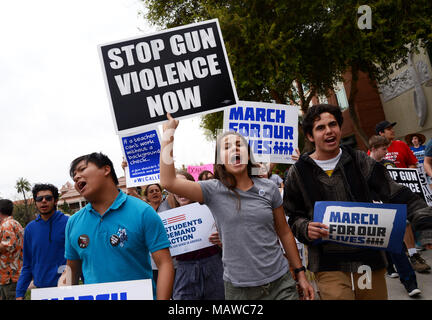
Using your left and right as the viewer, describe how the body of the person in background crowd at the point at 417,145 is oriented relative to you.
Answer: facing the viewer and to the left of the viewer

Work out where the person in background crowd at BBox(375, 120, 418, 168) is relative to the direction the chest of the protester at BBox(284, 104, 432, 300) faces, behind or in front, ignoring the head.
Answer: behind

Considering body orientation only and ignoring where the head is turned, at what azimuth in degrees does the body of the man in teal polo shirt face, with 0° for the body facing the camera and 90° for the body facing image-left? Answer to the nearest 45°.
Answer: approximately 45°

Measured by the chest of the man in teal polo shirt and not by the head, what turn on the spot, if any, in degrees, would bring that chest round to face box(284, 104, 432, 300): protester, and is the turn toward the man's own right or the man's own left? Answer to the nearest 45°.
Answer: approximately 135° to the man's own left

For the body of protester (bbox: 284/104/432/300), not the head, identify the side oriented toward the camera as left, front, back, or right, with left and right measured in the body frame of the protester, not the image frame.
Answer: front

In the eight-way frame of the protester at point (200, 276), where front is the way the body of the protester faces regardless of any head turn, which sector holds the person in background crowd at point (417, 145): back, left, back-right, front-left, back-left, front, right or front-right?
back-left

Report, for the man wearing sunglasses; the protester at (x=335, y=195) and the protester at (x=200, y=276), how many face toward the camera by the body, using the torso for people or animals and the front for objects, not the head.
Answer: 3

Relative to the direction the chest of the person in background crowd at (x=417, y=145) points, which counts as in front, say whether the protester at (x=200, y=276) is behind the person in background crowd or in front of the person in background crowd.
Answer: in front

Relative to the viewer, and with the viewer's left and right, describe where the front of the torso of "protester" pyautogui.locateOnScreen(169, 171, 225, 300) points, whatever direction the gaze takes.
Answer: facing the viewer
